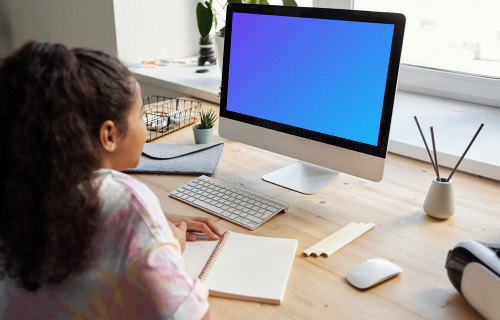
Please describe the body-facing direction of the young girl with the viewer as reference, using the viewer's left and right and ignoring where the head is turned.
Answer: facing away from the viewer and to the right of the viewer

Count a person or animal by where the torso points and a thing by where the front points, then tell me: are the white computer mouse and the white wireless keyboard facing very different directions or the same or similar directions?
very different directions

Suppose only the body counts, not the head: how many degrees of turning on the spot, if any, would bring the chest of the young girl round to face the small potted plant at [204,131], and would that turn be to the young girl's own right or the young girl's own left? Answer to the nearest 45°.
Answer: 0° — they already face it

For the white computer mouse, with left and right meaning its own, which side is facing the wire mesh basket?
left

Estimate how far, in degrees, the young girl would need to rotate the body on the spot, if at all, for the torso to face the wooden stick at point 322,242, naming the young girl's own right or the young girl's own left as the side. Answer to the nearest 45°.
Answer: approximately 45° to the young girl's own right

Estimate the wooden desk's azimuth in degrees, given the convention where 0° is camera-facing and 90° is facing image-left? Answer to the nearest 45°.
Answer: approximately 45°

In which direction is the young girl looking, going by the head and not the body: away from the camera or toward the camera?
away from the camera
